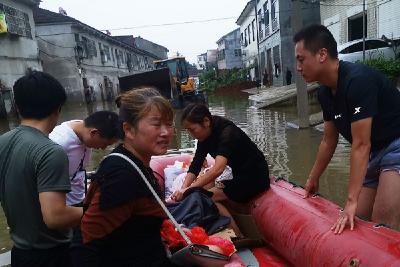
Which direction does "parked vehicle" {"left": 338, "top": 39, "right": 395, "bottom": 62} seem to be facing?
to the viewer's left

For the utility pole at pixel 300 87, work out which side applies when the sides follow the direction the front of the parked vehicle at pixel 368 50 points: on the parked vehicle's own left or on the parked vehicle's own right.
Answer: on the parked vehicle's own left

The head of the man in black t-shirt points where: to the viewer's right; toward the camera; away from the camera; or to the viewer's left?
to the viewer's left

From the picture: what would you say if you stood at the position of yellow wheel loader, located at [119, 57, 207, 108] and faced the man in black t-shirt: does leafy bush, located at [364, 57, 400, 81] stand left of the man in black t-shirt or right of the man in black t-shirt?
left

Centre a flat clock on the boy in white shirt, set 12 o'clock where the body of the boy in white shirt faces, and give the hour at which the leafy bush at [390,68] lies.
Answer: The leafy bush is roughly at 11 o'clock from the boy in white shirt.

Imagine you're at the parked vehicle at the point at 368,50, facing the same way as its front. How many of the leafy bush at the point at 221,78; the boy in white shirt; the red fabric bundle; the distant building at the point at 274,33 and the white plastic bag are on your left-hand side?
3

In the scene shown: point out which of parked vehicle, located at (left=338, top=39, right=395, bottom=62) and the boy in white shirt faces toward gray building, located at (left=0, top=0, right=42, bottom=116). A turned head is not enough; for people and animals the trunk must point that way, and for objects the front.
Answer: the parked vehicle

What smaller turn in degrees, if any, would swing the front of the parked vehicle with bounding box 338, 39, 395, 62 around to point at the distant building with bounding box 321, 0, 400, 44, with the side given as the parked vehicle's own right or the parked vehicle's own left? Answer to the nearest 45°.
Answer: approximately 90° to the parked vehicle's own right

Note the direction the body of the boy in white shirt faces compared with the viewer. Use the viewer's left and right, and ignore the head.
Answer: facing to the right of the viewer

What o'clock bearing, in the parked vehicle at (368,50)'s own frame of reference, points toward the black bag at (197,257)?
The black bag is roughly at 9 o'clock from the parked vehicle.

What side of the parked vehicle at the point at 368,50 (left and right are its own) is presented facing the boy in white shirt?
left

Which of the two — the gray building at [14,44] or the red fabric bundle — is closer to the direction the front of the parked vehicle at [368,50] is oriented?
the gray building

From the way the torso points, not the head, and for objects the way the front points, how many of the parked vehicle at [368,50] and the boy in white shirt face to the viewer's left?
1

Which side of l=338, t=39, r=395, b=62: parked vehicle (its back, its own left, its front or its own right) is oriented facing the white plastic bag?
left

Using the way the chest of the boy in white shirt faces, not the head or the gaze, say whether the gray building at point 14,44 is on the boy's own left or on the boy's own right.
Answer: on the boy's own left
